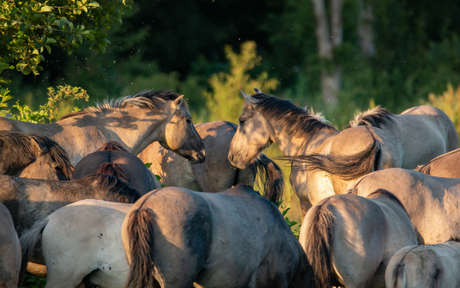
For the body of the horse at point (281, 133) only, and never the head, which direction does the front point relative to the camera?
to the viewer's left

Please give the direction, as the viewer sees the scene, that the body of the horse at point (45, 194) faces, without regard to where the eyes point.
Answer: to the viewer's right

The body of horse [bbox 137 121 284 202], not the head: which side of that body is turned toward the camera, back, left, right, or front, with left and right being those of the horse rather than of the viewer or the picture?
left

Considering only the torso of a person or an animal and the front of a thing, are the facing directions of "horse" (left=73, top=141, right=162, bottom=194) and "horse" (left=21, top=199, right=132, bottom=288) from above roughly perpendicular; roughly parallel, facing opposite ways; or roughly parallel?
roughly perpendicular

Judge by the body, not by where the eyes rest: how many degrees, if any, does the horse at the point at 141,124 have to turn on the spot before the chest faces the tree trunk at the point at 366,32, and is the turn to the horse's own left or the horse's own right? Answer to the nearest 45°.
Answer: approximately 45° to the horse's own left

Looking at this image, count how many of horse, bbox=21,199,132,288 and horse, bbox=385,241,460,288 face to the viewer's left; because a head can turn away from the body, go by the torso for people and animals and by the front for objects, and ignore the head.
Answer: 0

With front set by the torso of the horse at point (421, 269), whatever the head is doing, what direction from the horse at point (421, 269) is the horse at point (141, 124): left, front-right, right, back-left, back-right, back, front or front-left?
left

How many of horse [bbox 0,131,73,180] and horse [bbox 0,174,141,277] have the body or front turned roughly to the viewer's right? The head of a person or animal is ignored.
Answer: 2

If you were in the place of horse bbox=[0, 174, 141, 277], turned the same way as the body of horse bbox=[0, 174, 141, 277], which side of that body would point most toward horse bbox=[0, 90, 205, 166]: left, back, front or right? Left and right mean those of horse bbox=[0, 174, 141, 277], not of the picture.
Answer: left

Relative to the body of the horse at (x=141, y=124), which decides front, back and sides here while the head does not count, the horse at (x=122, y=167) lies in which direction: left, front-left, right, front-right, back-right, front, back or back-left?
right

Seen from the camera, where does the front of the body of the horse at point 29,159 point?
to the viewer's right

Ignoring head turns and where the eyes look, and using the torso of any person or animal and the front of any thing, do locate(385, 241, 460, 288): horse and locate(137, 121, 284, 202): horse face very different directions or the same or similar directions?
very different directions
